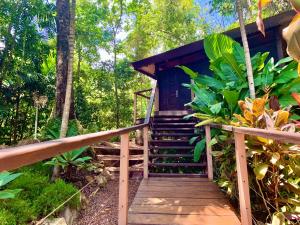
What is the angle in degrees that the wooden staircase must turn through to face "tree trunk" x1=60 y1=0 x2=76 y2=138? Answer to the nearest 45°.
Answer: approximately 45° to its right

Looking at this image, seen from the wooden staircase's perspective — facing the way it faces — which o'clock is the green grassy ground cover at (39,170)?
The green grassy ground cover is roughly at 2 o'clock from the wooden staircase.

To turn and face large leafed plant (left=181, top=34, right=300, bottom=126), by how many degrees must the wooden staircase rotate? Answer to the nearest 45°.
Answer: approximately 45° to its left

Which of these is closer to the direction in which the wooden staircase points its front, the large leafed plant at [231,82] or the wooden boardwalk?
the wooden boardwalk

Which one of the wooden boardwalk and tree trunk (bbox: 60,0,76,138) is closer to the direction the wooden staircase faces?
the wooden boardwalk

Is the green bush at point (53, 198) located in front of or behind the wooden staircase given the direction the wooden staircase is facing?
in front

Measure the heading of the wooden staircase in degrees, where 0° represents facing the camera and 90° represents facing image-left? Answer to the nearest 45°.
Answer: approximately 0°

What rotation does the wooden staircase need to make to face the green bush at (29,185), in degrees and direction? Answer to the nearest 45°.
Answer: approximately 45° to its right

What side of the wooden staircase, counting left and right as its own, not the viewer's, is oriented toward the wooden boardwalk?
front
